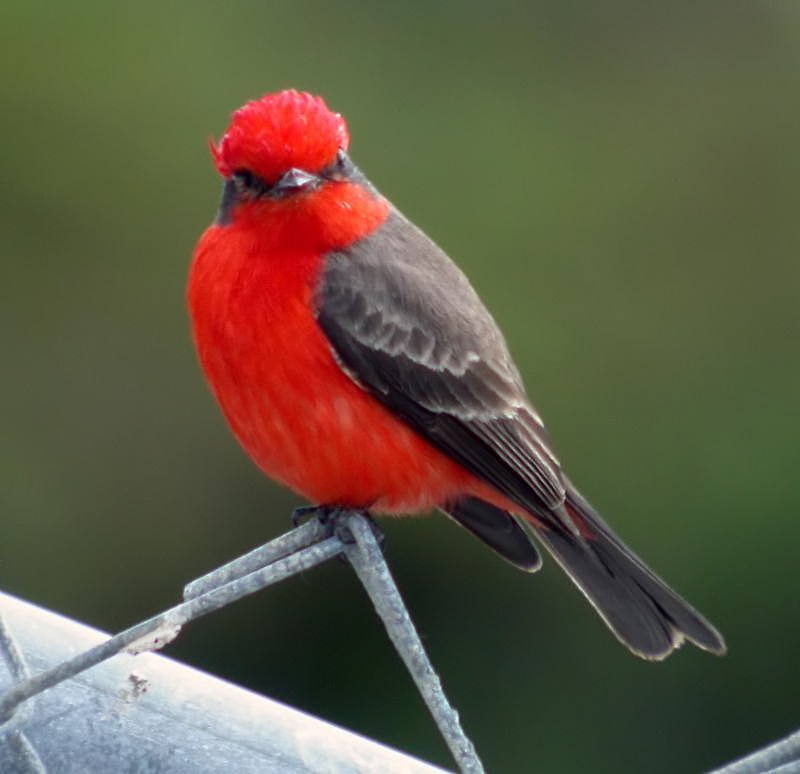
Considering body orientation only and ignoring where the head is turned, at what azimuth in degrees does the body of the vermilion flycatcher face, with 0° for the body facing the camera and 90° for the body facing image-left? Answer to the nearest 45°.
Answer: approximately 45°
